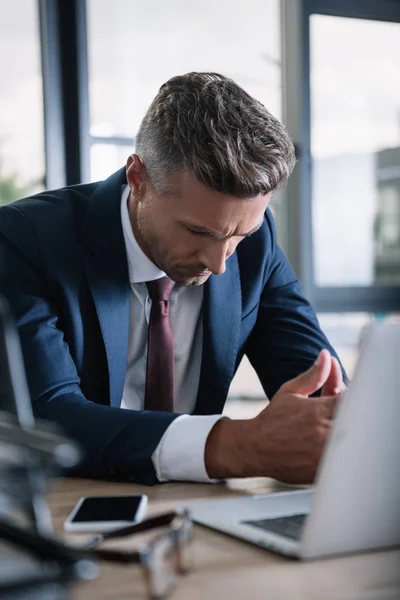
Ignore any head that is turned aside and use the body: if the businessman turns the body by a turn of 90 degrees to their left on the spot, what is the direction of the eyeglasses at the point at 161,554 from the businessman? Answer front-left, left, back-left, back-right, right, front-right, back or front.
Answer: back-right

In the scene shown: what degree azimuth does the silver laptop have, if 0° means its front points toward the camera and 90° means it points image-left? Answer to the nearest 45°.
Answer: approximately 135°

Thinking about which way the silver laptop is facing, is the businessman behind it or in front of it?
in front

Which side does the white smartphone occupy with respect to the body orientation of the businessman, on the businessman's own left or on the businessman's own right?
on the businessman's own right

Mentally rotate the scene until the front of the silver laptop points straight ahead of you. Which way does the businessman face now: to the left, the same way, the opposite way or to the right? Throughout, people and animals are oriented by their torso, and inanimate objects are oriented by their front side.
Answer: the opposite way

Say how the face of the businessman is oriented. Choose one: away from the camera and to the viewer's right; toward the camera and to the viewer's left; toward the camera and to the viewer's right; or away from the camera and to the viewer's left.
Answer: toward the camera and to the viewer's right

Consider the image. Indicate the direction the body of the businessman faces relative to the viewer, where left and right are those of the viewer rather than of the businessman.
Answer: facing the viewer and to the right of the viewer
